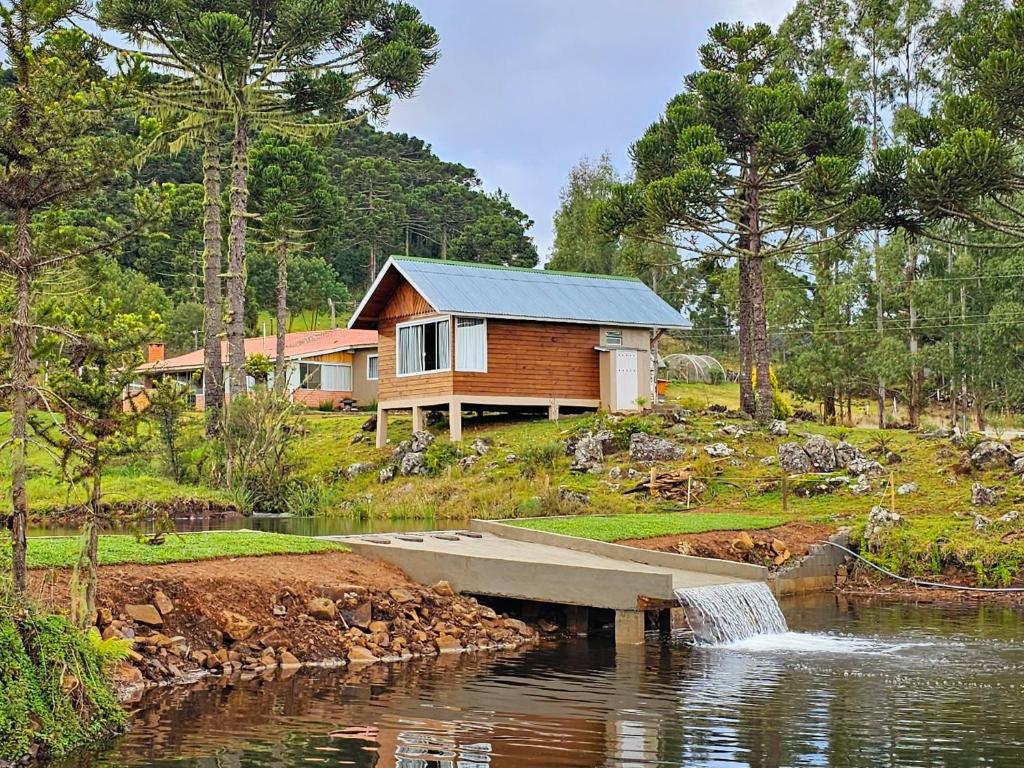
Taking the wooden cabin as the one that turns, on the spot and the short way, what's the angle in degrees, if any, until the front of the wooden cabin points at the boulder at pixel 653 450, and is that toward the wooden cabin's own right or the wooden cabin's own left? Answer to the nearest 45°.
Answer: approximately 90° to the wooden cabin's own left

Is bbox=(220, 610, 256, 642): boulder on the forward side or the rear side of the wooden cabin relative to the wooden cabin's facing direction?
on the forward side

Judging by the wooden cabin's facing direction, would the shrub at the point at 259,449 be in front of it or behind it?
in front

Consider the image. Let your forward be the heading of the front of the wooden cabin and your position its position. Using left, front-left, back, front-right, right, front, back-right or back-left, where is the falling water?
front-left

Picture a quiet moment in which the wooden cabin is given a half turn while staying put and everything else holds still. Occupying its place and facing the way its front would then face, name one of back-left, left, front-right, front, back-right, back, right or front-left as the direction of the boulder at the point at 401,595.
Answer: back-right

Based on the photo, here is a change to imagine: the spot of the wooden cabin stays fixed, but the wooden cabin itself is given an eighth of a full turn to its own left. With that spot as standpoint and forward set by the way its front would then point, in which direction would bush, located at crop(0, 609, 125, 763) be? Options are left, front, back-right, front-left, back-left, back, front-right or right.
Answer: front

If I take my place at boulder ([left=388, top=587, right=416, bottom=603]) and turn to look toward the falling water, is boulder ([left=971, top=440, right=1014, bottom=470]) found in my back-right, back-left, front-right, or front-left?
front-left

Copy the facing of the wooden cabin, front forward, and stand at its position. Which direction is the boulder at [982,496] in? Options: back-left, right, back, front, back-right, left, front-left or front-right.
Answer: left

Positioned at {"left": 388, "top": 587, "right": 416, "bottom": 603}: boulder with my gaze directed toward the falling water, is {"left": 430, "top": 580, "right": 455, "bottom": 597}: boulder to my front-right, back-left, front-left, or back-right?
front-left

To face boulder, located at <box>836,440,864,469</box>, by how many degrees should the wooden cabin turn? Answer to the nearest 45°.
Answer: approximately 90° to its left

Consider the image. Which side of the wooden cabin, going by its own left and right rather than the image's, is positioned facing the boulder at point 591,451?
left

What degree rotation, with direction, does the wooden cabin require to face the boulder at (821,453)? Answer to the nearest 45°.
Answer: approximately 90° to its left

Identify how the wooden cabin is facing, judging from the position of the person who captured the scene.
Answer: facing the viewer and to the left of the viewer

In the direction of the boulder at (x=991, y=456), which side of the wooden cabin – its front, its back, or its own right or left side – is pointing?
left
